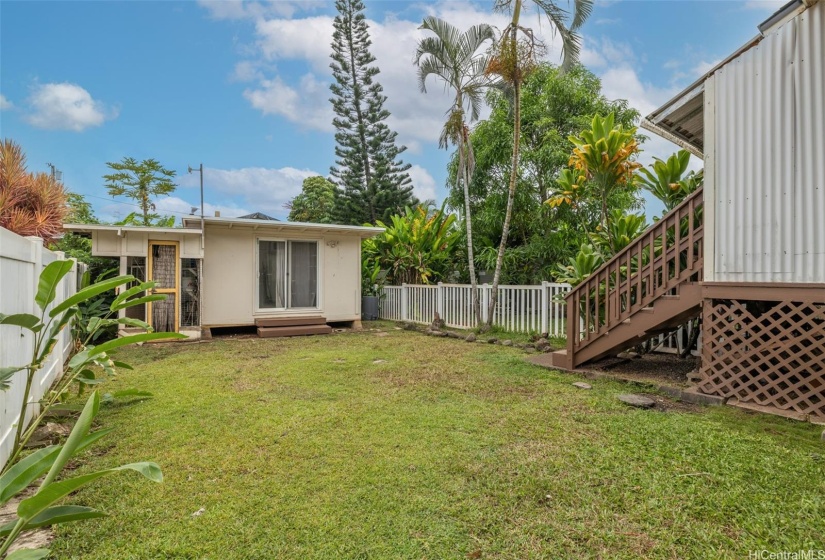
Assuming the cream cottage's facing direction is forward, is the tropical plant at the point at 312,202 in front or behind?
behind

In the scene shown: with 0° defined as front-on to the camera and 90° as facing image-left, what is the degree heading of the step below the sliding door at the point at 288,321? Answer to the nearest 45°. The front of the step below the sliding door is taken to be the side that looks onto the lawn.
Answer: approximately 0°

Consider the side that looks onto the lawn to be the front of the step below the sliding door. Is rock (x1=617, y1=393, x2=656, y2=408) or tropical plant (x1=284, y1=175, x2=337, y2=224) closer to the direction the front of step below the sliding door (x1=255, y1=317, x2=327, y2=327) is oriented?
the rock

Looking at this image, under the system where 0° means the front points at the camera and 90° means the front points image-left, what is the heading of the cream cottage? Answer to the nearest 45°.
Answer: approximately 0°

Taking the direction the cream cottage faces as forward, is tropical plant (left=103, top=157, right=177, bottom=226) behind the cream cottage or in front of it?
behind

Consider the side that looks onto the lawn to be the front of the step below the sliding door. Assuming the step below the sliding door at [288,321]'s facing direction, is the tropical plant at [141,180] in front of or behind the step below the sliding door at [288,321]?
behind

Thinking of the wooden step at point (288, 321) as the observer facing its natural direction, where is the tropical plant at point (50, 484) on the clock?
The tropical plant is roughly at 12 o'clock from the wooden step.
